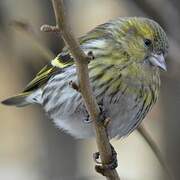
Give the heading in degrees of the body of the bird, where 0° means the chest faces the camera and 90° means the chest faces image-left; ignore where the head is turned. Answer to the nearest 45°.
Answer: approximately 315°
